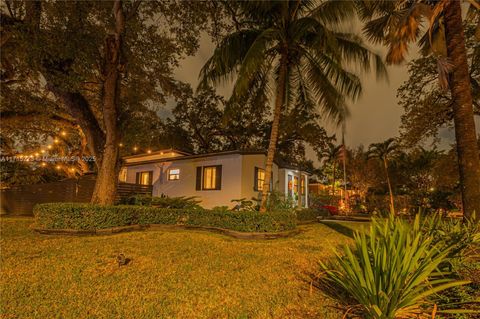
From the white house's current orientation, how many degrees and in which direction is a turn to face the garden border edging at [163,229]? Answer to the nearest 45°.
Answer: approximately 45° to its right

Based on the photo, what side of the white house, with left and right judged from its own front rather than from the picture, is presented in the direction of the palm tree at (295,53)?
front

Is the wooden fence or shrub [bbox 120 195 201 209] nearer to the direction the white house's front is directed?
the shrub

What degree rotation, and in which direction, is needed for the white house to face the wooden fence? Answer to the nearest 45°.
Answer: approximately 135° to its right

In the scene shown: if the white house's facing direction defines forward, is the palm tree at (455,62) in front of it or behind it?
in front

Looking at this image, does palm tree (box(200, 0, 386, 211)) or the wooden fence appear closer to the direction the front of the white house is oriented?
the palm tree

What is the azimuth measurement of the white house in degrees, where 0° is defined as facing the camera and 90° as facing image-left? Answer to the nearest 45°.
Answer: approximately 315°

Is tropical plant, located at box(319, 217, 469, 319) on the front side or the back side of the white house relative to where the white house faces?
on the front side
